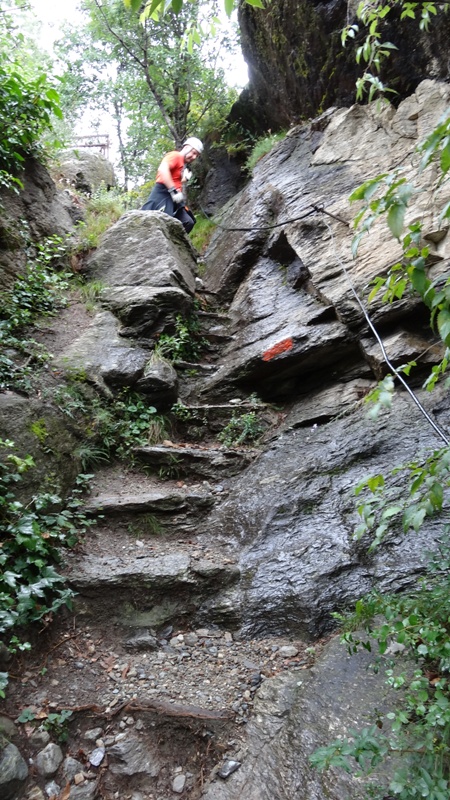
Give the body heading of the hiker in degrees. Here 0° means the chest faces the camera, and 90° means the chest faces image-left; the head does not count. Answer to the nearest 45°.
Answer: approximately 315°

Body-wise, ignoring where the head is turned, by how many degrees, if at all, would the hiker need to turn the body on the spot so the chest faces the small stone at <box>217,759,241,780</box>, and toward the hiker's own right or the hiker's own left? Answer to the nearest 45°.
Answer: approximately 45° to the hiker's own right

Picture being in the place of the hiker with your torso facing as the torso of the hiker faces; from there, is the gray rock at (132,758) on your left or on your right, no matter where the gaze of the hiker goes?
on your right

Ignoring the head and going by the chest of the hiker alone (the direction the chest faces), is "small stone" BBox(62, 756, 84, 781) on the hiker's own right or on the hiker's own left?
on the hiker's own right

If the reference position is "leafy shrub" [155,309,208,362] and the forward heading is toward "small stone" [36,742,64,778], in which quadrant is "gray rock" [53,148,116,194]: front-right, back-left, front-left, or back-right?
back-right

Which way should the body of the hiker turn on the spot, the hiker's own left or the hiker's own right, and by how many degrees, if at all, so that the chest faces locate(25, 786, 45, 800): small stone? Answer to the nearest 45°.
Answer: approximately 45° to the hiker's own right

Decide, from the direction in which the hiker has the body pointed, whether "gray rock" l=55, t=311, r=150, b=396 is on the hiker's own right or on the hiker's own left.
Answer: on the hiker's own right

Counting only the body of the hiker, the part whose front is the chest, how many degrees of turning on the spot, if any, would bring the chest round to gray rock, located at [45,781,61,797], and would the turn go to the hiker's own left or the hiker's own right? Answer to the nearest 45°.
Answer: approximately 45° to the hiker's own right

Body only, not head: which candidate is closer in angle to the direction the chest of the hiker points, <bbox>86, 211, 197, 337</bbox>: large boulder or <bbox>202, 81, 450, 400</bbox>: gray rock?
the gray rock

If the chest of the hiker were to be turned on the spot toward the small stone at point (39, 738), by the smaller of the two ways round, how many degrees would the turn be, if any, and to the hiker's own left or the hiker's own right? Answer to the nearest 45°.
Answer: approximately 45° to the hiker's own right

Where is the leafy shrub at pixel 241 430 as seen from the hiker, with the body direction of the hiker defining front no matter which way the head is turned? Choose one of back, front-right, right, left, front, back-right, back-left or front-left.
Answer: front-right
